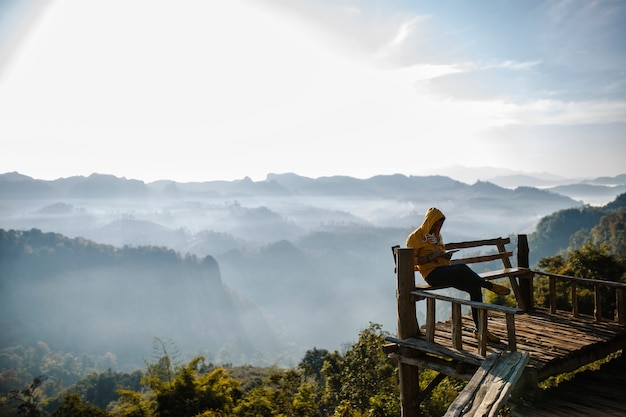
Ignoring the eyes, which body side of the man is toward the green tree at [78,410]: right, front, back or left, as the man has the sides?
back

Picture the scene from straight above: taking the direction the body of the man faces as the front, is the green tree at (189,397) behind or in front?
behind

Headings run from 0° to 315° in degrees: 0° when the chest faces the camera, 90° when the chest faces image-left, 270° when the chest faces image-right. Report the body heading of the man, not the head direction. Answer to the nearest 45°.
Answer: approximately 315°

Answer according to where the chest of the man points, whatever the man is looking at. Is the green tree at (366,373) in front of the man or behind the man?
behind
